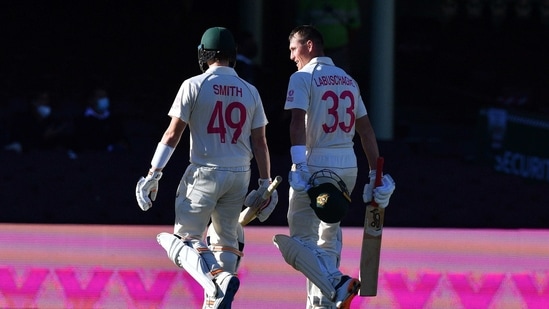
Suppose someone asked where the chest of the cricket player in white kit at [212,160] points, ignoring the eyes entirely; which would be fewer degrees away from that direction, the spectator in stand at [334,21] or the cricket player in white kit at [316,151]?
the spectator in stand

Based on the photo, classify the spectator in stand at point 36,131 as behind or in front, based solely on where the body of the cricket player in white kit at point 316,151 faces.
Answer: in front

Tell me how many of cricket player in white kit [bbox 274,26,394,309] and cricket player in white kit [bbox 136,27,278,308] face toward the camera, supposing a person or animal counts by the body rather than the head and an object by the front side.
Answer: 0

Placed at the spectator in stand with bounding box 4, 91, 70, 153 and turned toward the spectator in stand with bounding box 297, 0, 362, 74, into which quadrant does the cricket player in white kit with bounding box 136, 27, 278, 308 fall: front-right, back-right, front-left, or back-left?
front-right

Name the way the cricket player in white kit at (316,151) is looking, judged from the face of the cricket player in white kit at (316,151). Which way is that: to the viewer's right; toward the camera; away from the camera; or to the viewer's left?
to the viewer's left

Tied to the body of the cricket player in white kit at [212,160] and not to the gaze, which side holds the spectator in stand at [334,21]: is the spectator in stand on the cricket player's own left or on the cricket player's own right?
on the cricket player's own right

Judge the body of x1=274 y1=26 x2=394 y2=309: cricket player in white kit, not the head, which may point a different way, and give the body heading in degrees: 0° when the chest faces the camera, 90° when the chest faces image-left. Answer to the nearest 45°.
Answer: approximately 135°

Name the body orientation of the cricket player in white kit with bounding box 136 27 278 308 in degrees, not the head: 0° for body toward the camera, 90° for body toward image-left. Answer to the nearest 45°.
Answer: approximately 135°

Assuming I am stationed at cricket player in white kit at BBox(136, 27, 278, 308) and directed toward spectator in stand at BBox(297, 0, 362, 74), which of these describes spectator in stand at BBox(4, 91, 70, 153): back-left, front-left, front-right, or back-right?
front-left

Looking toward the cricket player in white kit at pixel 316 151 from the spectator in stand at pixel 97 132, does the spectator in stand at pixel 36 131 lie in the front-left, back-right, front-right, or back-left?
back-right

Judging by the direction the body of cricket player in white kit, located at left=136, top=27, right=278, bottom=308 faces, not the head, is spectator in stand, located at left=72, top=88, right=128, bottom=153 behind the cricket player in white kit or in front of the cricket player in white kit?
in front
